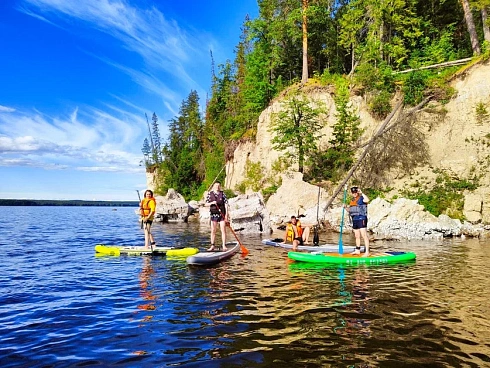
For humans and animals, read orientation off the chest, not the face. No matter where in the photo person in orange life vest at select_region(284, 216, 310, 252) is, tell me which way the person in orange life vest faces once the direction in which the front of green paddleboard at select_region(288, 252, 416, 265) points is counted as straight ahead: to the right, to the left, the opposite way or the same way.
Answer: to the left

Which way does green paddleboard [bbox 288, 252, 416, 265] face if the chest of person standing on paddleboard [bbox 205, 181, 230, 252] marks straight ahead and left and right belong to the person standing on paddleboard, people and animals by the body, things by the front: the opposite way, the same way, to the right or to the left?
to the right

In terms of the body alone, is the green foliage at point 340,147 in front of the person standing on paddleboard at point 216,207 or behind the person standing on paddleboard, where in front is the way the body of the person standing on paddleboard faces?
behind

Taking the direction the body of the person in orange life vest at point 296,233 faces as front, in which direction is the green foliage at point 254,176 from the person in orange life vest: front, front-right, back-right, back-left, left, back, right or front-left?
back

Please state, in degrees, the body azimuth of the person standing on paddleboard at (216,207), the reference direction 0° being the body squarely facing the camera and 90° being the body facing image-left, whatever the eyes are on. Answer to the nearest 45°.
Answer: approximately 0°

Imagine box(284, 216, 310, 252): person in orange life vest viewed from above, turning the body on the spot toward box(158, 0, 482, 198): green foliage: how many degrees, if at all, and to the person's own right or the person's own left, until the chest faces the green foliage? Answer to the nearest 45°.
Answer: approximately 180°

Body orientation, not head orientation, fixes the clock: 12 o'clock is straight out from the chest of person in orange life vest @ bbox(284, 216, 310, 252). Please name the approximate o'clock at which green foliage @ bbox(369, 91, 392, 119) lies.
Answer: The green foliage is roughly at 7 o'clock from the person in orange life vest.

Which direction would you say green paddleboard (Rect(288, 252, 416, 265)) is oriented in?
to the viewer's left

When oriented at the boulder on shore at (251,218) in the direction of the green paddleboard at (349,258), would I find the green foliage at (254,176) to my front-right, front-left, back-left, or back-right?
back-left

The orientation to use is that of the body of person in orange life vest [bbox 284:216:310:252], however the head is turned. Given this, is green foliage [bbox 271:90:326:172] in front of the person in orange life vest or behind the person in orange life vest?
behind
